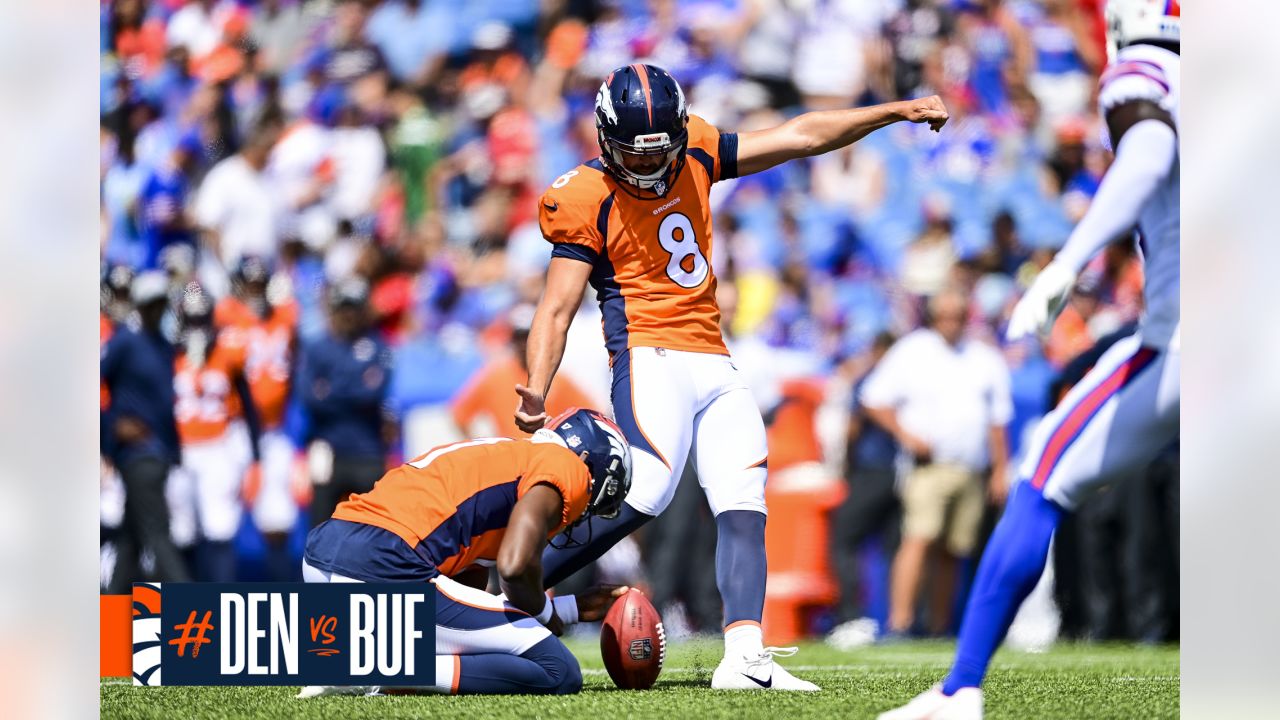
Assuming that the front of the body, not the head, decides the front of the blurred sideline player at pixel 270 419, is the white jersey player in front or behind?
in front

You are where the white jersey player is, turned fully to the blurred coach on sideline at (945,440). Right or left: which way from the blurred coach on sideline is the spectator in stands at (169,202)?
left

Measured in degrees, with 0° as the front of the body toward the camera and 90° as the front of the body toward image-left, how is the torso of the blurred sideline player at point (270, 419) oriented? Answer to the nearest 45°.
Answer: approximately 0°

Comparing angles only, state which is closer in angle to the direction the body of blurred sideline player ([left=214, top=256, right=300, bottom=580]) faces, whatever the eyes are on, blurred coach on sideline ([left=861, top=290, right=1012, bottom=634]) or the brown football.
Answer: the brown football

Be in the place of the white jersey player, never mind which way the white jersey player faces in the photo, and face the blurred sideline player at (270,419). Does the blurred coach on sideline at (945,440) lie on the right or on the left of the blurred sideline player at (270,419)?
right

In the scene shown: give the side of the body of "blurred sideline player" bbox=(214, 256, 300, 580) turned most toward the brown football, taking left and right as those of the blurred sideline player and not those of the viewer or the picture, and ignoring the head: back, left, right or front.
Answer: front
